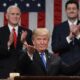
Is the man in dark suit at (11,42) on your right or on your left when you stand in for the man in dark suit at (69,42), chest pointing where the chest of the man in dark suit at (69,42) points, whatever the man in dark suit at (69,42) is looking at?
on your right

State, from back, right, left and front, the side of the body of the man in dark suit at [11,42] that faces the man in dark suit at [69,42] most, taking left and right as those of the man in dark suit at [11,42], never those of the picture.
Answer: left

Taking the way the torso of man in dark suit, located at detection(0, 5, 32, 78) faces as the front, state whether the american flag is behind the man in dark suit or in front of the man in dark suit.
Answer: behind

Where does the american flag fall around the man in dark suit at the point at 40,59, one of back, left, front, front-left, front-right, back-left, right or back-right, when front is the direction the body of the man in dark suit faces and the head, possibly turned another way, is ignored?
back

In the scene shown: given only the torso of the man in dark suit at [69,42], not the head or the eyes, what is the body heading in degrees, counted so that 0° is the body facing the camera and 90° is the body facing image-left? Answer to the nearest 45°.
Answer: approximately 0°

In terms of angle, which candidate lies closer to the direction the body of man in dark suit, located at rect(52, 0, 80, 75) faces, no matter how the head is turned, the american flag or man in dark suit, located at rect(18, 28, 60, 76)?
the man in dark suit
